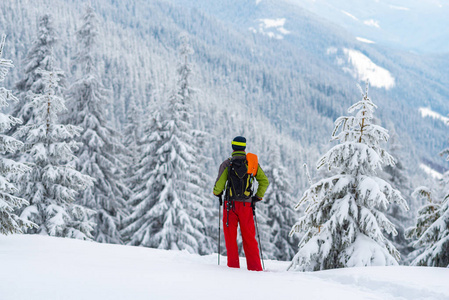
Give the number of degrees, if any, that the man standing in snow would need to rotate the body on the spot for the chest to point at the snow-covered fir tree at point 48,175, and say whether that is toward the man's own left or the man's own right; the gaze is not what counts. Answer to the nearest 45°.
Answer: approximately 45° to the man's own left

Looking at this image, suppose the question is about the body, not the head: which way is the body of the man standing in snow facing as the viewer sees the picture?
away from the camera

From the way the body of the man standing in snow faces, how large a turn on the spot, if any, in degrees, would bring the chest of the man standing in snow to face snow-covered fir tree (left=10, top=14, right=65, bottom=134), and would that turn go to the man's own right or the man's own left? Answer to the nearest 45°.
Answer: approximately 45° to the man's own left
